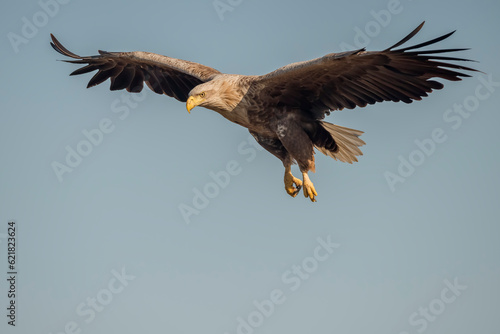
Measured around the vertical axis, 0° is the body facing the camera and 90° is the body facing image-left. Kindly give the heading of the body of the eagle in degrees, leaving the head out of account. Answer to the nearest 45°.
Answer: approximately 45°
